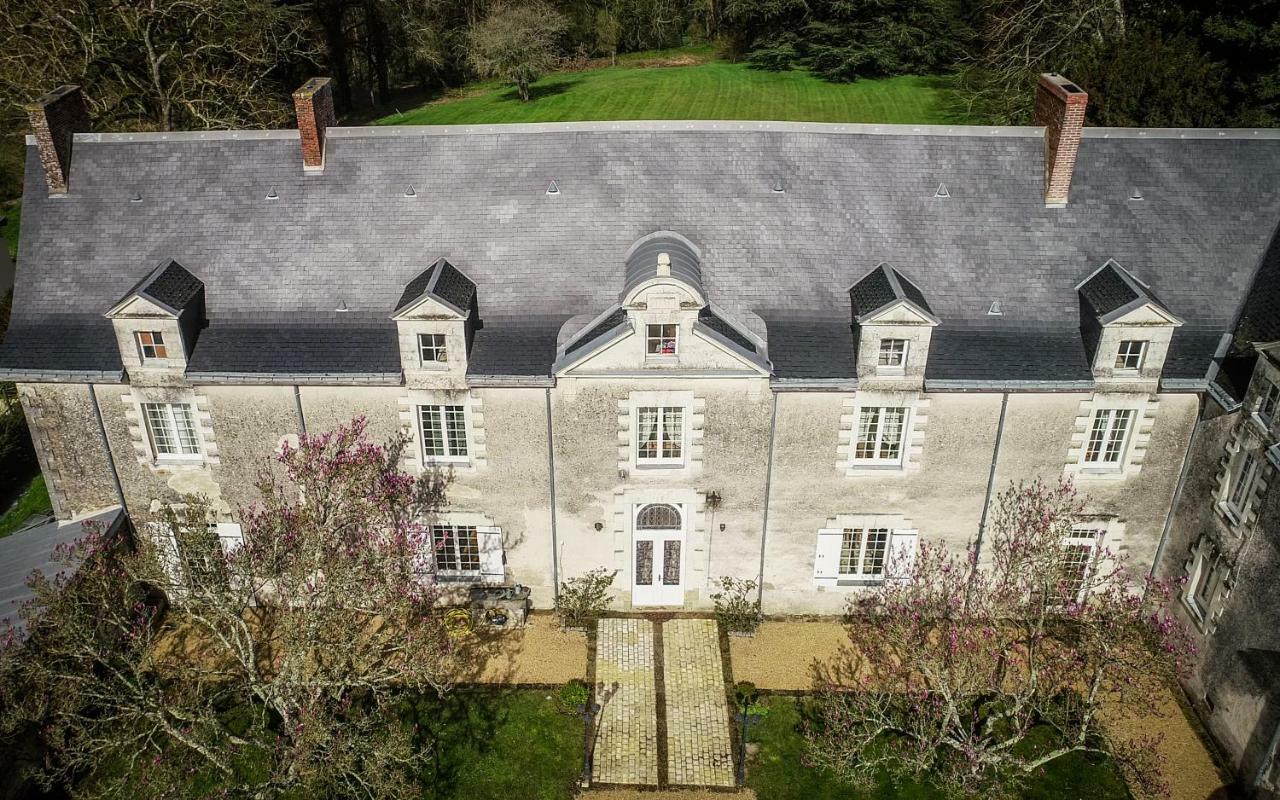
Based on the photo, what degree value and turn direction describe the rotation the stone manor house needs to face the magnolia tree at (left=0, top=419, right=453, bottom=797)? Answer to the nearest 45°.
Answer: approximately 45° to its right

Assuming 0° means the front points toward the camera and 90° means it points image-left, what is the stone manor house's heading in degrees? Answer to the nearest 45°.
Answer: approximately 0°

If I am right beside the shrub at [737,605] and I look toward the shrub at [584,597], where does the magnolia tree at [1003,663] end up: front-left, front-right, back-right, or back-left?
back-left

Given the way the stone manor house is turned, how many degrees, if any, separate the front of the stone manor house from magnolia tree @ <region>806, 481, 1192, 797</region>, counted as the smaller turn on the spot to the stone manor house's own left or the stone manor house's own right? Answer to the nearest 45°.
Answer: approximately 45° to the stone manor house's own left
